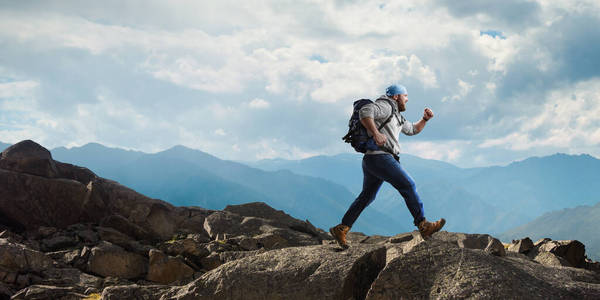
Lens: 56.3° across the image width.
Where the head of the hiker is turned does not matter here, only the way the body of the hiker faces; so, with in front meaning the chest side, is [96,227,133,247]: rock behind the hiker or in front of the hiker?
behind

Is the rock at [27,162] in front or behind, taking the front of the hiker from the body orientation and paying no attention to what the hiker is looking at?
behind

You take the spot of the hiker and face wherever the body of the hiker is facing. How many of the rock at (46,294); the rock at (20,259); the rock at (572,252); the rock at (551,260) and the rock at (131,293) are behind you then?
3

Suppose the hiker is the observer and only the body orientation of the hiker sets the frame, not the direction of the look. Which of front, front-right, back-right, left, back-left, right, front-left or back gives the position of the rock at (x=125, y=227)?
back-left

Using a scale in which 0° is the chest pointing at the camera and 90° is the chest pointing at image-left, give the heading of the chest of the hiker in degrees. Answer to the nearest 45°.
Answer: approximately 270°

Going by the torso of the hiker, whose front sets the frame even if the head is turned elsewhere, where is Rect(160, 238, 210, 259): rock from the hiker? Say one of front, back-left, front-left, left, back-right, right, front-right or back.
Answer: back-left

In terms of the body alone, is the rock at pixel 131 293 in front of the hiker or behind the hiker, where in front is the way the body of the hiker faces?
behind

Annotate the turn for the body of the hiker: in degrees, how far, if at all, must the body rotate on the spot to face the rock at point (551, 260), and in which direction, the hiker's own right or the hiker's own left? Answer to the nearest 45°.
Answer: approximately 45° to the hiker's own left
